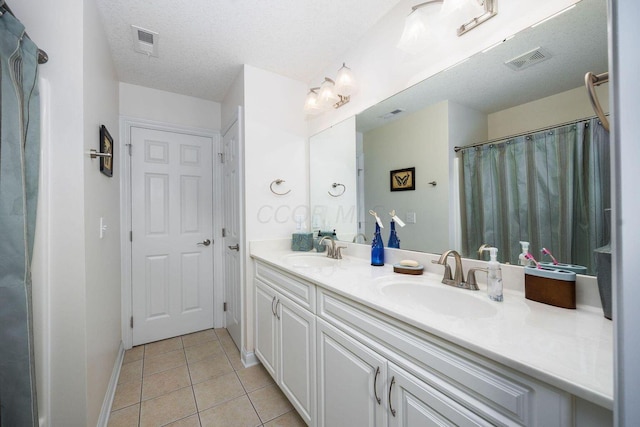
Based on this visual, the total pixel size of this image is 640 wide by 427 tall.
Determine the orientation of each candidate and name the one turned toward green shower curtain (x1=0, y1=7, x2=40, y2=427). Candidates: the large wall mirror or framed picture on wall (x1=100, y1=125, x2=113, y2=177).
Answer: the large wall mirror

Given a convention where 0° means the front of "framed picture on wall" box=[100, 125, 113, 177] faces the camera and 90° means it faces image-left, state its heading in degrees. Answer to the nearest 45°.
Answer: approximately 270°

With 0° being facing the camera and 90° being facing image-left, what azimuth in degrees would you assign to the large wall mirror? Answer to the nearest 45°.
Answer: approximately 45°

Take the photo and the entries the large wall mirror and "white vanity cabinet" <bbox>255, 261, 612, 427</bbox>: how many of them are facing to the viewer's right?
0

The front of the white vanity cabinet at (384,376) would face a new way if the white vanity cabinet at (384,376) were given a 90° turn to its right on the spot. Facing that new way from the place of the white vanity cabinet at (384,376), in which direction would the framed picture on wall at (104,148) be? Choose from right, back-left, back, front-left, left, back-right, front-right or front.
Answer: front-left

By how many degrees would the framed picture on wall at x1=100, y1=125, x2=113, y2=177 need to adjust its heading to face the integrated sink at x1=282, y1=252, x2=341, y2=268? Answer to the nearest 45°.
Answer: approximately 45° to its right

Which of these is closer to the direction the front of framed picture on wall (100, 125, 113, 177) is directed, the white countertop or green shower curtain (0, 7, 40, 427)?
the white countertop

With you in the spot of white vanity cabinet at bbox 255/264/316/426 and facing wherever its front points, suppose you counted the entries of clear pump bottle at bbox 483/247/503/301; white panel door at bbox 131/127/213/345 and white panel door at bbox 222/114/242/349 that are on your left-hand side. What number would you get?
1
